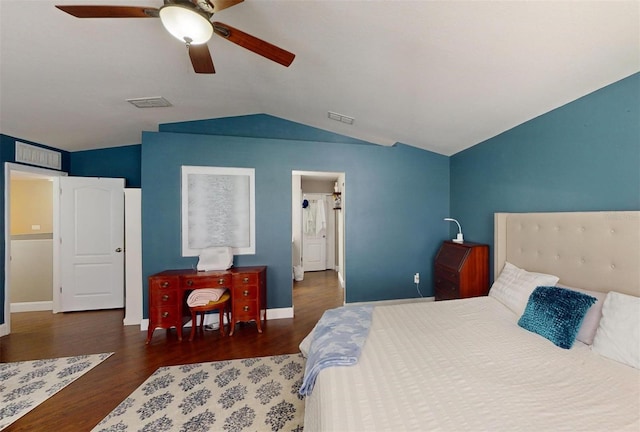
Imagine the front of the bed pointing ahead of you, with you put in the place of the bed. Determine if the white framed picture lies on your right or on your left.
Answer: on your right

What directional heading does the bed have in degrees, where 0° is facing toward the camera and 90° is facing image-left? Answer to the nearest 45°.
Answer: approximately 45°

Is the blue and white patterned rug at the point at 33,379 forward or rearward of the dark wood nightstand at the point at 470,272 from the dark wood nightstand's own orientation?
forward

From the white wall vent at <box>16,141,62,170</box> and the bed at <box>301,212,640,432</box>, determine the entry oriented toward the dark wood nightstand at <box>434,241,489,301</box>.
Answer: the white wall vent

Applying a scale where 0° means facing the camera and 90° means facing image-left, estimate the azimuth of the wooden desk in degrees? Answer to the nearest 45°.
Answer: approximately 0°

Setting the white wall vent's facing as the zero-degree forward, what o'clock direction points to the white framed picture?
The white framed picture is roughly at 12 o'clock from the white wall vent.

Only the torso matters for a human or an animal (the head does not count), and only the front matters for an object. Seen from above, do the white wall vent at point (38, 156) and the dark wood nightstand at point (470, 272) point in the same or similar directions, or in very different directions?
very different directions

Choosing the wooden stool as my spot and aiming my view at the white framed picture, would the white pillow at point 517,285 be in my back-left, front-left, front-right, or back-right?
back-right

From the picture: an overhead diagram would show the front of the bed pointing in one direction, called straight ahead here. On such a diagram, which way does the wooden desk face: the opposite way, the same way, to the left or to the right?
to the left

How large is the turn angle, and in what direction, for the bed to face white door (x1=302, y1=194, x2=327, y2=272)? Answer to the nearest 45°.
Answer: approximately 90° to its right

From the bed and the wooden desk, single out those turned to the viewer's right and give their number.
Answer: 0

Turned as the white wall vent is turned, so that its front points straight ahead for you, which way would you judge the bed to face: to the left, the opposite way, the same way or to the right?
the opposite way

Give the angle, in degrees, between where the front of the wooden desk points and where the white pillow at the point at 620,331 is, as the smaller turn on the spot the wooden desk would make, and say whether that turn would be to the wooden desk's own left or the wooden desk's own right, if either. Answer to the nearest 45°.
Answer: approximately 45° to the wooden desk's own left

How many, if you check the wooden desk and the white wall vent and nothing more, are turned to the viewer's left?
0

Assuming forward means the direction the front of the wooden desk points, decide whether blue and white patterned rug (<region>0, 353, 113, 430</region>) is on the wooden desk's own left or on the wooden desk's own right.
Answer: on the wooden desk's own right
